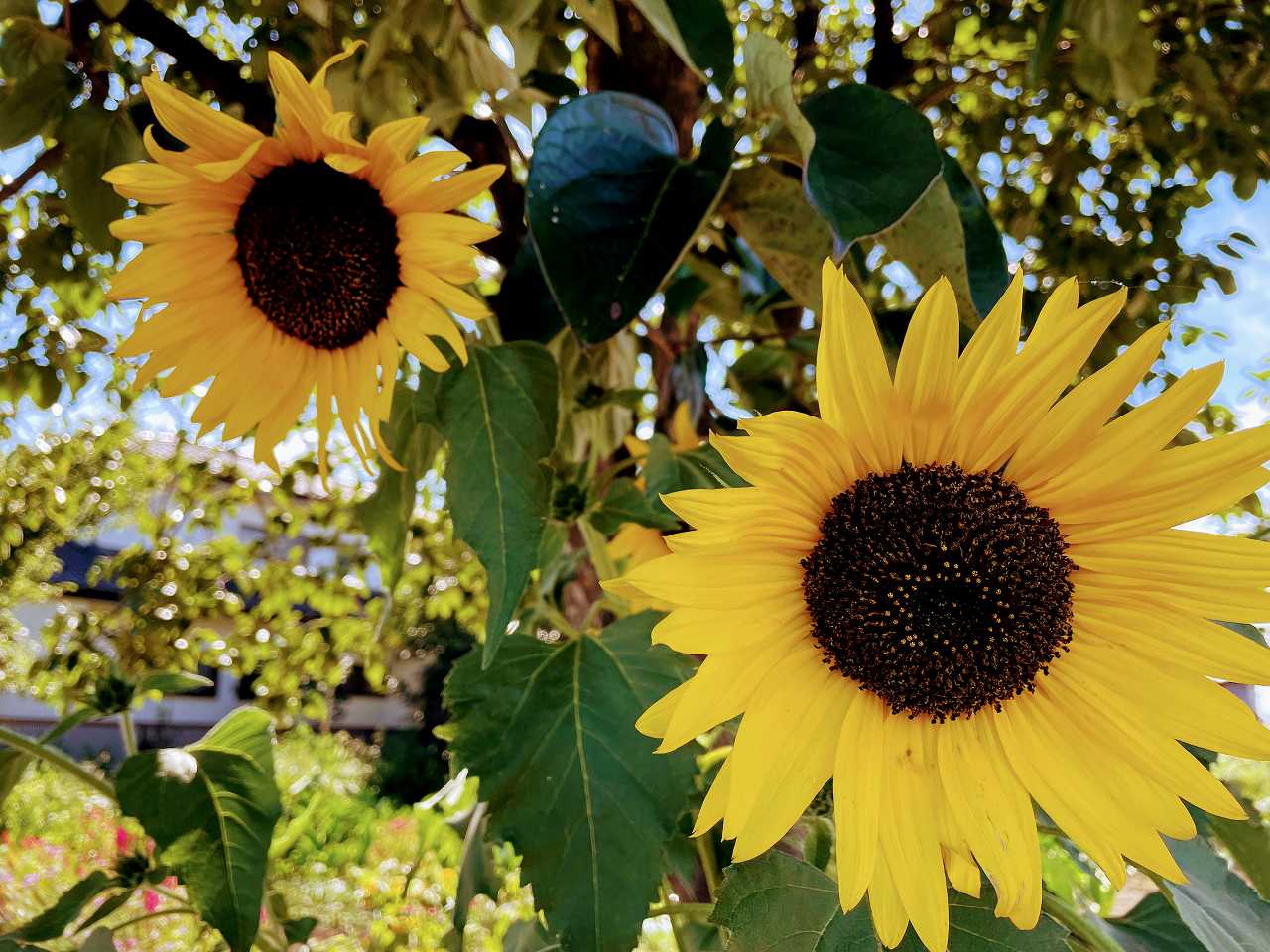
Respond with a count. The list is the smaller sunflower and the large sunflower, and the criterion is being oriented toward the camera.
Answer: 2

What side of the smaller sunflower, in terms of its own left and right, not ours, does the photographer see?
front

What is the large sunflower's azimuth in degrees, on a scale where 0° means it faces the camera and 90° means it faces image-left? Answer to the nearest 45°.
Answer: approximately 0°
